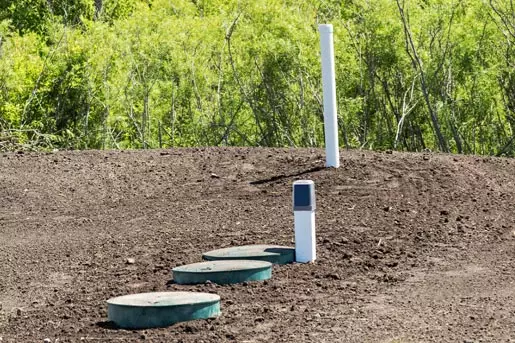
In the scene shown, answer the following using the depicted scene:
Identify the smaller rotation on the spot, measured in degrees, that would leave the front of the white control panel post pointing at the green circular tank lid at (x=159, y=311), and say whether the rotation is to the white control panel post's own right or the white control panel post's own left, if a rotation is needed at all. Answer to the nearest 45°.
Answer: approximately 45° to the white control panel post's own right

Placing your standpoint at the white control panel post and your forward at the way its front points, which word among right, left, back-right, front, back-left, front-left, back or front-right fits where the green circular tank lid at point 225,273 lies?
front-right

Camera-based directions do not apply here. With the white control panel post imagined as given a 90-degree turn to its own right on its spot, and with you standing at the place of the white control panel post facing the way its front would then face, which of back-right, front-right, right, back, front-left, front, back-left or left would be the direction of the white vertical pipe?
right

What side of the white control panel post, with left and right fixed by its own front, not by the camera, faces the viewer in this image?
front
